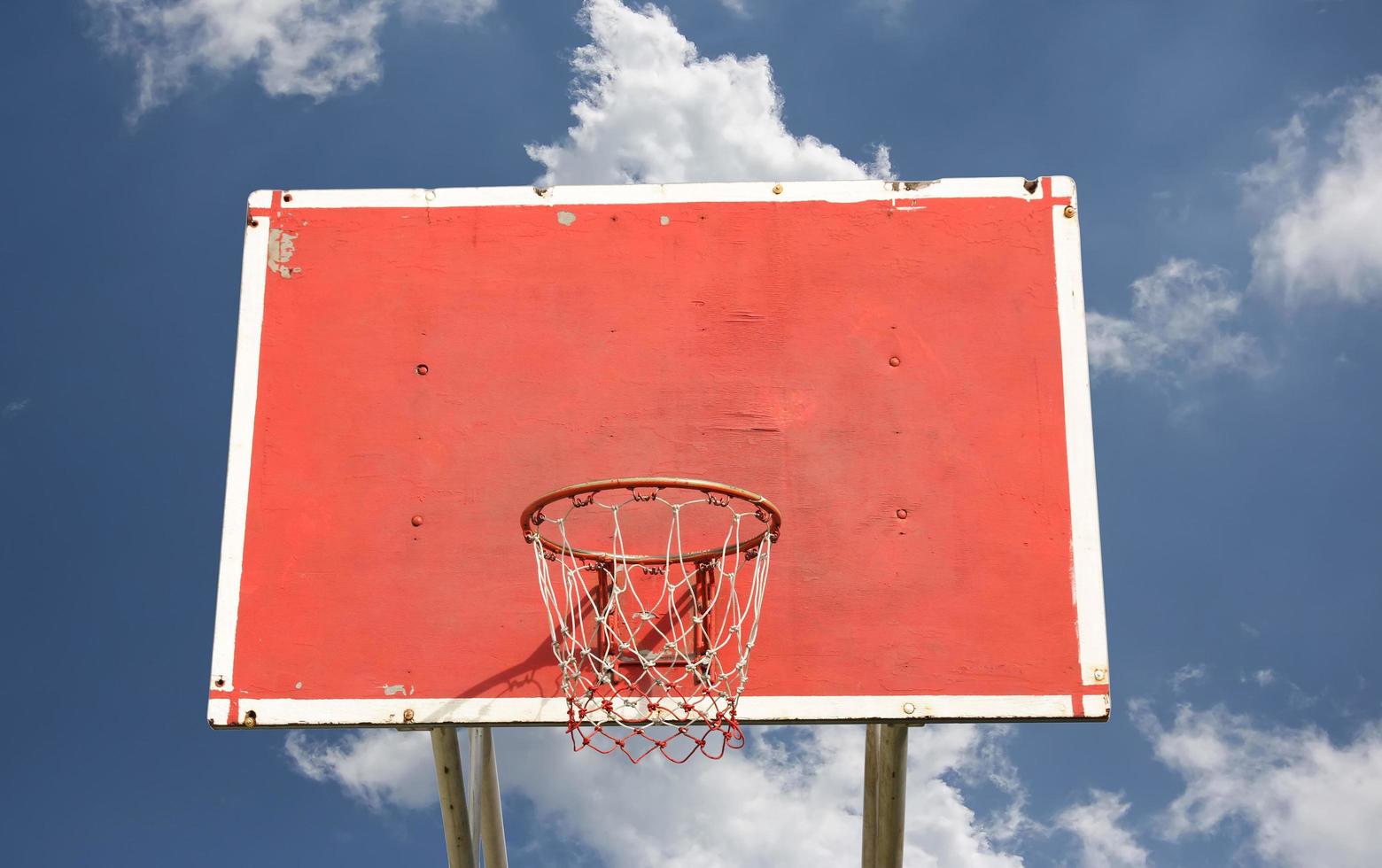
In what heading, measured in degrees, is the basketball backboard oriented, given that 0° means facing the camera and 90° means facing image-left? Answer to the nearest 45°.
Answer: approximately 0°
